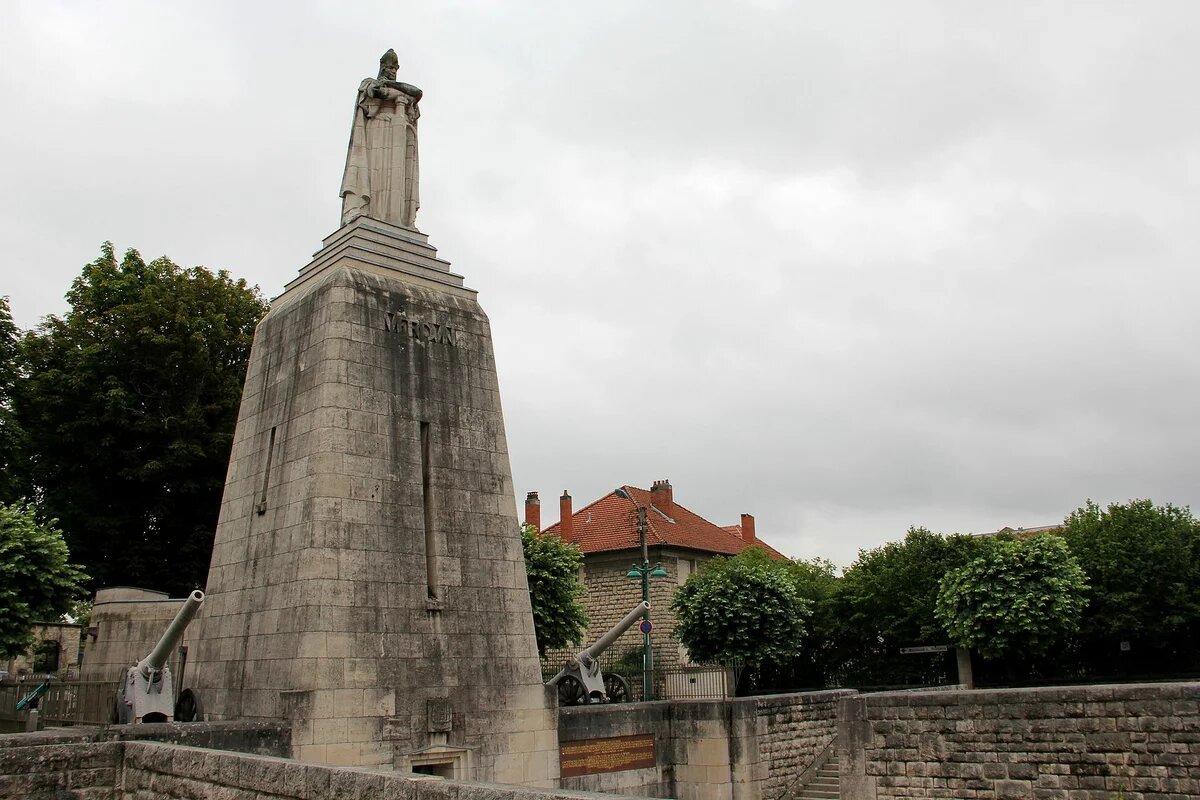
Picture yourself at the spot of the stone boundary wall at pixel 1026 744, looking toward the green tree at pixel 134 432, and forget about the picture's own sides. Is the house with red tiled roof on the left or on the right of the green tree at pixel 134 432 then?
right

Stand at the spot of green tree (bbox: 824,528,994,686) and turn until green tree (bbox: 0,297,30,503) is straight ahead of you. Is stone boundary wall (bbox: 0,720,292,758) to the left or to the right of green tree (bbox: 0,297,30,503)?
left

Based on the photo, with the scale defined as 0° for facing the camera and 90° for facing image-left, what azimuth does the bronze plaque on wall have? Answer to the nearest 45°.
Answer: approximately 0°

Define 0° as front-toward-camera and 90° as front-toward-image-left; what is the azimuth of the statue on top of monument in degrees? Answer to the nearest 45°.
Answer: approximately 315°

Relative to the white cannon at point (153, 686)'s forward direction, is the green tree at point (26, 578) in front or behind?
behind

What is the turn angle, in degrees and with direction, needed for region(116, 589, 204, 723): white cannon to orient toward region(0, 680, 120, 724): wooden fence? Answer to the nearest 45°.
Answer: approximately 180°
